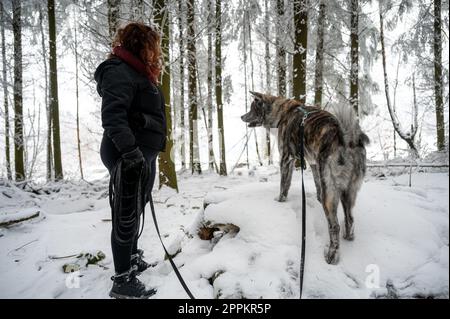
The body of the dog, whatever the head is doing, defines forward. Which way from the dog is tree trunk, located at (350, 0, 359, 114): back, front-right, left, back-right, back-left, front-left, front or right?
front-right

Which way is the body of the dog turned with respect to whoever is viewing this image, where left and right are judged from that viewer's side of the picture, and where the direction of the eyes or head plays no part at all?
facing away from the viewer and to the left of the viewer

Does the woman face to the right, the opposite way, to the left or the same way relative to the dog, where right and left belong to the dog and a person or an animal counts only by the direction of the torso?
to the right

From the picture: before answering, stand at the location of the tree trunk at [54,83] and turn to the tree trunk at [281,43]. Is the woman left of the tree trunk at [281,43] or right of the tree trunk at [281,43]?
right

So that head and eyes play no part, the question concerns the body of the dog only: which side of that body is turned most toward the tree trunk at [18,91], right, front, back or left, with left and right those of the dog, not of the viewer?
front

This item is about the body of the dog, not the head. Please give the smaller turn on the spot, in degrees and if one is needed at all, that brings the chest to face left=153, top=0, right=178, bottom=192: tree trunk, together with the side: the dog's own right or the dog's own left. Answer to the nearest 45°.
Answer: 0° — it already faces it

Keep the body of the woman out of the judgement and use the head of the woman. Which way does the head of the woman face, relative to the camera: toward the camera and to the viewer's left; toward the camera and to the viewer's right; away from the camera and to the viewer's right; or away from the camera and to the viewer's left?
away from the camera and to the viewer's right

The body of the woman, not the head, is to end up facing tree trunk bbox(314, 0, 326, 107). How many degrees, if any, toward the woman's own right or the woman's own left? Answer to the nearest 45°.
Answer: approximately 45° to the woman's own left

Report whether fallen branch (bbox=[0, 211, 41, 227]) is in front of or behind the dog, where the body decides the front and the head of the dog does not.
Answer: in front

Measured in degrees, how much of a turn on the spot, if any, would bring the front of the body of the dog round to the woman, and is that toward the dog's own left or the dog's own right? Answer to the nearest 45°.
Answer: approximately 45° to the dog's own left

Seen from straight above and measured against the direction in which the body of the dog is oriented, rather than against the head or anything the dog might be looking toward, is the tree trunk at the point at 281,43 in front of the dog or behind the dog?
in front

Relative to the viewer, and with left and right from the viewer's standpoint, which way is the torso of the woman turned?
facing to the right of the viewer
